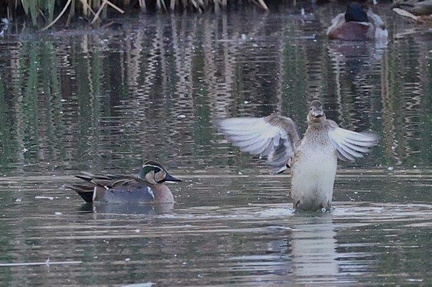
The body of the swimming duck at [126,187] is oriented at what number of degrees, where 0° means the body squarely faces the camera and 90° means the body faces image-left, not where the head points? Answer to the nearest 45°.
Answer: approximately 270°

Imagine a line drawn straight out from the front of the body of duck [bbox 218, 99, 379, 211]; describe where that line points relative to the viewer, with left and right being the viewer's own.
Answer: facing the viewer

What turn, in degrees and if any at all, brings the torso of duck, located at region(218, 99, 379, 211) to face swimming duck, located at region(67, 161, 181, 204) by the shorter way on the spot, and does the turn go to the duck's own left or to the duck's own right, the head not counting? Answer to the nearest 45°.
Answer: approximately 90° to the duck's own right
